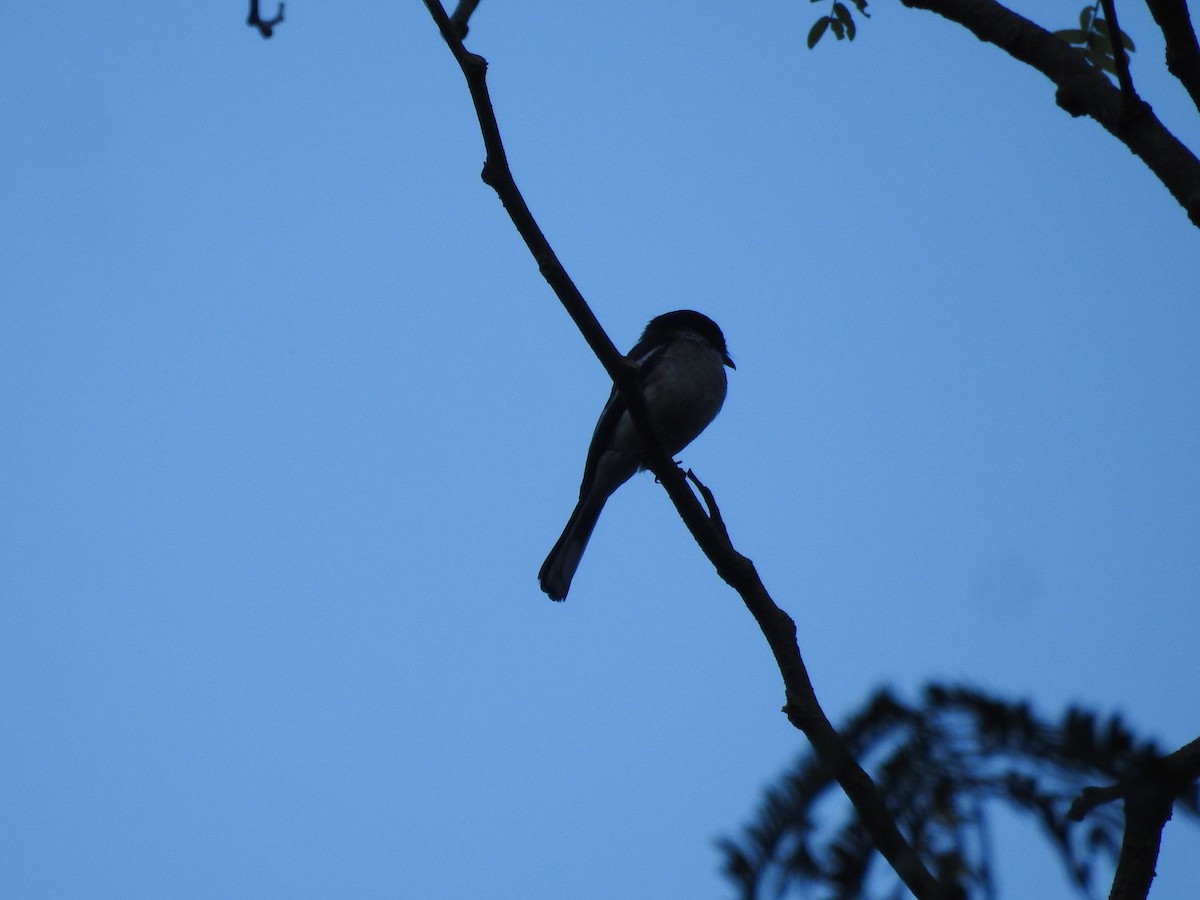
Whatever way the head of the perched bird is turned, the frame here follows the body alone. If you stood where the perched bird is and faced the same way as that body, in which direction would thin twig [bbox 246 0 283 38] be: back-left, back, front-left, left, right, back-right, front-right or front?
right

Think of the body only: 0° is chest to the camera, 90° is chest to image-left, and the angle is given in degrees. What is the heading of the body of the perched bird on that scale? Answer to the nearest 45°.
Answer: approximately 270°
